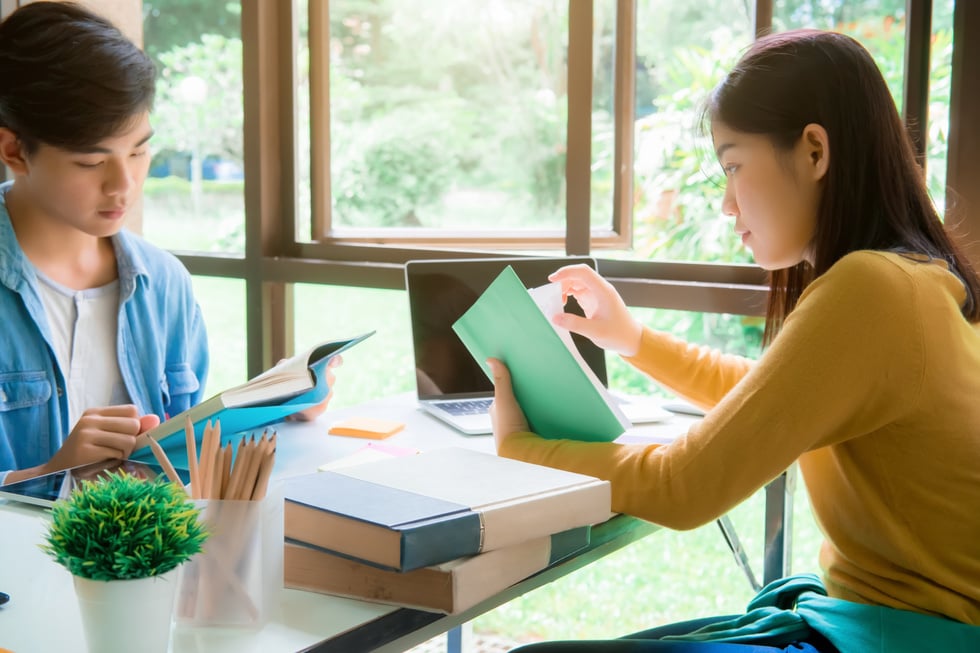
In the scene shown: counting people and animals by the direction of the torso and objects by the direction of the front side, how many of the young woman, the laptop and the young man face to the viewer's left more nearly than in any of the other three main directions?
1

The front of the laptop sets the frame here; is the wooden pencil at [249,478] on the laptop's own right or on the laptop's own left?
on the laptop's own right

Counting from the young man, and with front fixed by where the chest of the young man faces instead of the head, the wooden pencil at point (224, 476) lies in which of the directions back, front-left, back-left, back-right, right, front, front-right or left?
front-right

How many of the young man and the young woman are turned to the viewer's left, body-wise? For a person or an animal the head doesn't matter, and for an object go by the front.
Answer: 1

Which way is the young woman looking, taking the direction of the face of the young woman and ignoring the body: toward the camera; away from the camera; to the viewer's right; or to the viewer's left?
to the viewer's left

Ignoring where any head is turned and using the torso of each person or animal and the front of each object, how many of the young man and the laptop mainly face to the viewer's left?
0

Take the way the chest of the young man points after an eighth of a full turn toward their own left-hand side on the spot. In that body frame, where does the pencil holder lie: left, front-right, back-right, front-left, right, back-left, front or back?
right

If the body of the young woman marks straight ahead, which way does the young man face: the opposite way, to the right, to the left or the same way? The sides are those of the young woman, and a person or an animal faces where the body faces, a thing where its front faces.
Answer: the opposite way

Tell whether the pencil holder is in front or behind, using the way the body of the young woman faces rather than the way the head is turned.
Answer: in front

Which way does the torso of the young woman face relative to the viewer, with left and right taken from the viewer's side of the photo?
facing to the left of the viewer

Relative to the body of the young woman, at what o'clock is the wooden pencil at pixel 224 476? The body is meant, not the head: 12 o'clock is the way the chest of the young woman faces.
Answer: The wooden pencil is roughly at 11 o'clock from the young woman.
